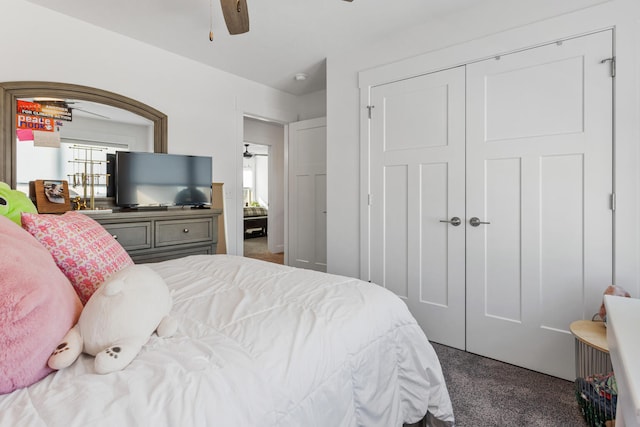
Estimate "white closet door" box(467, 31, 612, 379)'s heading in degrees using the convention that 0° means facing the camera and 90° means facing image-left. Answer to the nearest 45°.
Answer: approximately 45°

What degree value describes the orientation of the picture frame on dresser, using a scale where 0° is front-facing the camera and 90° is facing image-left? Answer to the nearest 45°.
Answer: approximately 315°

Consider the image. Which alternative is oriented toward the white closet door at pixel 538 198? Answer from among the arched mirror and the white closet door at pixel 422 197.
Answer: the arched mirror

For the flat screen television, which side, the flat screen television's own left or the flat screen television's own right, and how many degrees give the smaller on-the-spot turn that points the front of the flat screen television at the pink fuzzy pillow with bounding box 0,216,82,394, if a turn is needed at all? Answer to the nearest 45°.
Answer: approximately 45° to the flat screen television's own right

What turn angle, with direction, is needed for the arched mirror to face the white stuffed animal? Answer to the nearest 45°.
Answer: approximately 45° to its right
